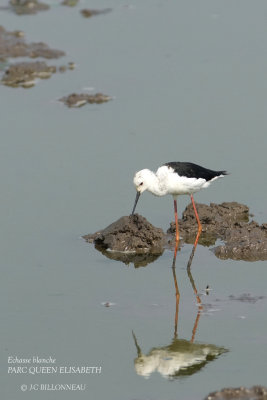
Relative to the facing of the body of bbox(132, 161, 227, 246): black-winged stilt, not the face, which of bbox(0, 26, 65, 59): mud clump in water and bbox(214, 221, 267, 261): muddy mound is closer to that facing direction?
the mud clump in water

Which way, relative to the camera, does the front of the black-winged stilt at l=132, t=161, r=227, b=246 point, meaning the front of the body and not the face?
to the viewer's left

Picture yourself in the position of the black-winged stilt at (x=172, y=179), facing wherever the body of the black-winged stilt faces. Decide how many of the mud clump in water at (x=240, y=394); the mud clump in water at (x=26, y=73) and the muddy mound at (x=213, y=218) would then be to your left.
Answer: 1

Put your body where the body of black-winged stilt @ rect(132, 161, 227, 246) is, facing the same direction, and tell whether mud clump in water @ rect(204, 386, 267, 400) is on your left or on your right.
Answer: on your left

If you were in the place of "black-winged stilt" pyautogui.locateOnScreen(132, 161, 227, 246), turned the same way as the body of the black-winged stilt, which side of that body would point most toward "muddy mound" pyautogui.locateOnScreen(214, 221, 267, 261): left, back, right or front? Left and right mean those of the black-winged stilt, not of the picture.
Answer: back

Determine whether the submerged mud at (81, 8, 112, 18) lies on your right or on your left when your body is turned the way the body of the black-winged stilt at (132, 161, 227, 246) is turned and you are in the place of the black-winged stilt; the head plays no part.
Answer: on your right

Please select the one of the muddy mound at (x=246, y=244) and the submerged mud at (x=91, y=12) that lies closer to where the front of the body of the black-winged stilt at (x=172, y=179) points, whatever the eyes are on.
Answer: the submerged mud

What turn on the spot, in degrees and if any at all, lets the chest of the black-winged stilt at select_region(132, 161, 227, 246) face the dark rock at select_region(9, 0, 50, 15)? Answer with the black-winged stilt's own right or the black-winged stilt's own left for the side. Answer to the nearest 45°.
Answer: approximately 90° to the black-winged stilt's own right
